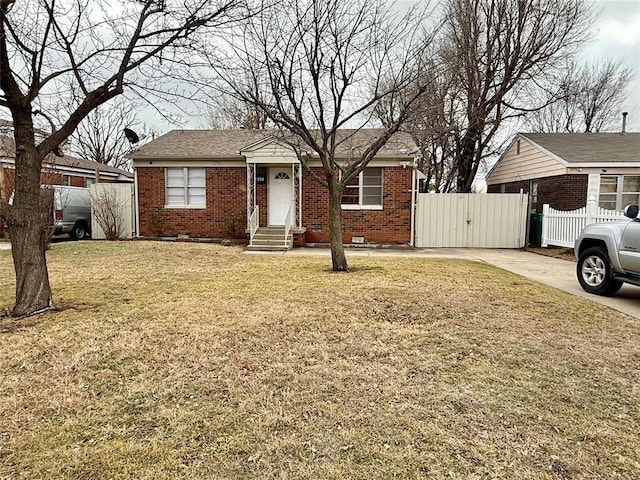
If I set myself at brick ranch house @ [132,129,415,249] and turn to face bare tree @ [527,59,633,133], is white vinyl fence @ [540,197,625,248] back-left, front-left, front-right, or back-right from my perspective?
front-right

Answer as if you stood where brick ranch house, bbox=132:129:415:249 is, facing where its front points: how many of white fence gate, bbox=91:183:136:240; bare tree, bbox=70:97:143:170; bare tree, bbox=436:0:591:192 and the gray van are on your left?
1

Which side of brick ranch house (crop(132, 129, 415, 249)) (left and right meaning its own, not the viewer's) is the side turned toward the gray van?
right

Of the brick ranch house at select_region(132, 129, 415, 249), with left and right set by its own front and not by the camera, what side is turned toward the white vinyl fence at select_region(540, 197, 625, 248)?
left

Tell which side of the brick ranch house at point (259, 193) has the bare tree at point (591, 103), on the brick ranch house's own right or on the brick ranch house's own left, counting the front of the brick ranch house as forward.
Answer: on the brick ranch house's own left

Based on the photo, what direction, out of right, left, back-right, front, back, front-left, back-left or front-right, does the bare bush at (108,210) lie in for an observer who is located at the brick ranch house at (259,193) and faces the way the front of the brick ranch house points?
right

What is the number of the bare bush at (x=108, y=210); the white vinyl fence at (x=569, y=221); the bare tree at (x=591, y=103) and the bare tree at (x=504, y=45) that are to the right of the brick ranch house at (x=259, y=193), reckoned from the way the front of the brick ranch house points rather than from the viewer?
1

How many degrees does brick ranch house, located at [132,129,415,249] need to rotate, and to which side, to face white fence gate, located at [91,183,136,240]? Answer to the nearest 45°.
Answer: approximately 90° to its right

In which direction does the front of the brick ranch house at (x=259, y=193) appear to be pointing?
toward the camera

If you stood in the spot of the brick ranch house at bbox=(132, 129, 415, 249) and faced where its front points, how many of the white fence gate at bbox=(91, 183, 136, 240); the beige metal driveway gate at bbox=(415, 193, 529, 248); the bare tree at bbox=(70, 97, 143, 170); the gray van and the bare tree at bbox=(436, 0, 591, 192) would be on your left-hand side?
2

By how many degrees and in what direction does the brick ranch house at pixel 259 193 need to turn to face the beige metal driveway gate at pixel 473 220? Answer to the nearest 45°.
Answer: approximately 90° to its left

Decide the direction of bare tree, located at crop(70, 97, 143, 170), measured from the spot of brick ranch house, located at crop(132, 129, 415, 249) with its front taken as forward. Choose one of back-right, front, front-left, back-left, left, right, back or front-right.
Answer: back-right
